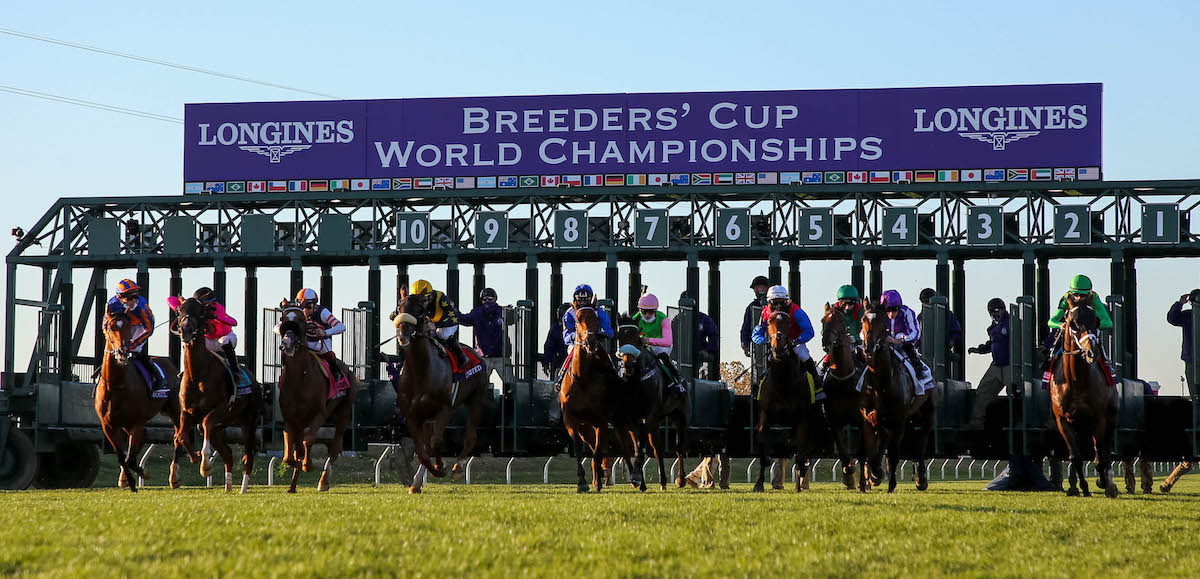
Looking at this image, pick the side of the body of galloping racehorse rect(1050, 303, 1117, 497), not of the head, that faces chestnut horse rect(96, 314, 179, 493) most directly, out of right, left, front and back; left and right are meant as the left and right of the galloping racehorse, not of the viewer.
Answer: right

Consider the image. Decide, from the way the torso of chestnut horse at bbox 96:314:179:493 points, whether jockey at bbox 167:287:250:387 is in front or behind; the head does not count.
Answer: behind

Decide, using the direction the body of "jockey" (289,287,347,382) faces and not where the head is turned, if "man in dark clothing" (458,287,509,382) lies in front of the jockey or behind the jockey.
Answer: behind

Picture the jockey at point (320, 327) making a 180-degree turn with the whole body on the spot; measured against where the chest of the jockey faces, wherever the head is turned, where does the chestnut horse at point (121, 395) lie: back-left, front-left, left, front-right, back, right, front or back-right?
back-left

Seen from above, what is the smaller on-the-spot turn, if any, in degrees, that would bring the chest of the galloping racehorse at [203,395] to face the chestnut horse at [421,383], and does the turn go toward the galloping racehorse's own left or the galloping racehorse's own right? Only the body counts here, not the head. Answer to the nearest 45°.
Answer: approximately 90° to the galloping racehorse's own left

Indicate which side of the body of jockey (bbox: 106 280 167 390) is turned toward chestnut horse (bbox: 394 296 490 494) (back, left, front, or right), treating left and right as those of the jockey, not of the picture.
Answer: left

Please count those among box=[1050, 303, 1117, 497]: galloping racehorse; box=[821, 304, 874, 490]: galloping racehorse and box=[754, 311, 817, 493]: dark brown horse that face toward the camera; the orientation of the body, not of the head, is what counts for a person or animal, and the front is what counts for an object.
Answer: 3

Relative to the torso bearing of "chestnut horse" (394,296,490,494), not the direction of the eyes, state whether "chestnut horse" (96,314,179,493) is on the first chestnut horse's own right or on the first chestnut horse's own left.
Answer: on the first chestnut horse's own right
